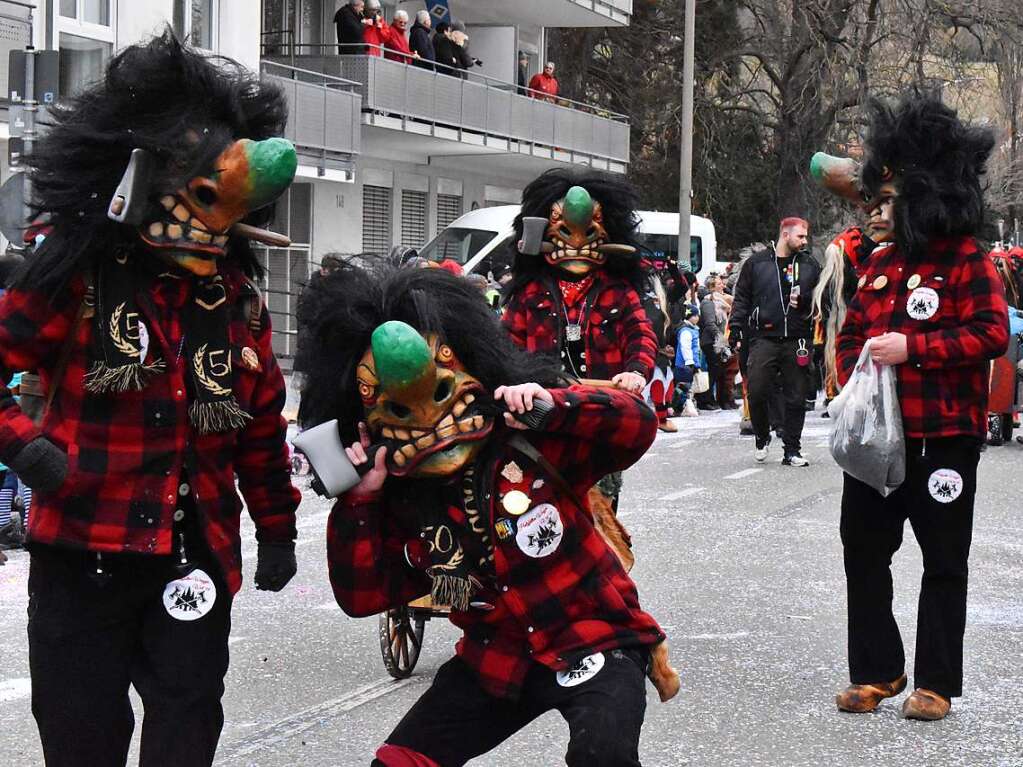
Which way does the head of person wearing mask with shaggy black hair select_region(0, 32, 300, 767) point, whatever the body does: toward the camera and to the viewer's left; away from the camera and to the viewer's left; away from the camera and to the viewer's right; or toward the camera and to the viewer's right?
toward the camera and to the viewer's right

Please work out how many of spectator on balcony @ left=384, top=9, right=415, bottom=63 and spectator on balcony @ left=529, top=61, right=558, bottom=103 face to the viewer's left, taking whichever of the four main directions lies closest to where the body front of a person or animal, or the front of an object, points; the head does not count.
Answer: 0

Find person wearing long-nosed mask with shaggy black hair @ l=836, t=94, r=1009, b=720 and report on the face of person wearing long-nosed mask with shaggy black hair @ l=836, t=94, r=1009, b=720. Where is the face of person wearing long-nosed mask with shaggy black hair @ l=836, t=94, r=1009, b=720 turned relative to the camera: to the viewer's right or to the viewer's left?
to the viewer's left

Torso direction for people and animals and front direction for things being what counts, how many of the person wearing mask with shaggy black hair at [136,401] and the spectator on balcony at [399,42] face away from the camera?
0

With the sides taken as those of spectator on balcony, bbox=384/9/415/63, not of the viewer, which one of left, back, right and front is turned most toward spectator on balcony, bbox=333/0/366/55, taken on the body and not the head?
right

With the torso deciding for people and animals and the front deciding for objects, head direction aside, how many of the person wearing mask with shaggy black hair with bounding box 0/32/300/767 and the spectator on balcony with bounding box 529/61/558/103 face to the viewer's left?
0

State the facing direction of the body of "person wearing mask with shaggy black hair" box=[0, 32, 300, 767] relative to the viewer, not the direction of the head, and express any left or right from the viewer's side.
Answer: facing the viewer and to the right of the viewer

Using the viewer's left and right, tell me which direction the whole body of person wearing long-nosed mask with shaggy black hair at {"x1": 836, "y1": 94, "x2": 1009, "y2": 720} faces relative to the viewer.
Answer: facing the viewer and to the left of the viewer

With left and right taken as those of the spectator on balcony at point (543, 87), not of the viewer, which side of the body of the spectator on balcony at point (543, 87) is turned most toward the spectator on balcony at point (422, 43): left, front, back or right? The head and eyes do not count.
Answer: right

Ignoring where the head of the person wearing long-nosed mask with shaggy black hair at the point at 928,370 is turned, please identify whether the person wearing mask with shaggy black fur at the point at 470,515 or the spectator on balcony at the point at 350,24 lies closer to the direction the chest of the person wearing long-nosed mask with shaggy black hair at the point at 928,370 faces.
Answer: the person wearing mask with shaggy black fur

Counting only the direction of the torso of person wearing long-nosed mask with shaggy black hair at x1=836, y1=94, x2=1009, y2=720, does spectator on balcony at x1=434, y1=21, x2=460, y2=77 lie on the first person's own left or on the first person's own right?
on the first person's own right

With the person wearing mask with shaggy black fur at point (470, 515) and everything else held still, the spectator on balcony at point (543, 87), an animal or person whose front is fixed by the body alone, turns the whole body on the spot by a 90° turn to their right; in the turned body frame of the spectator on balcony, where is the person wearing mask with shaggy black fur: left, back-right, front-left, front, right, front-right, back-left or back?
front-left
